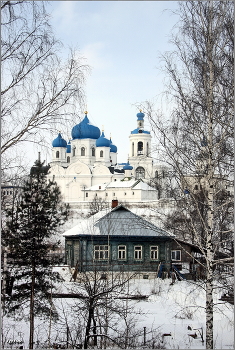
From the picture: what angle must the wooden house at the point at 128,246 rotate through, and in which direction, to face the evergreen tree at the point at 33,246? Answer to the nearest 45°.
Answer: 0° — it already faces it

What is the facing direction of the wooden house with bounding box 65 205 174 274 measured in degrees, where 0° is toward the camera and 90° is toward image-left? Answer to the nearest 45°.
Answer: approximately 0°
